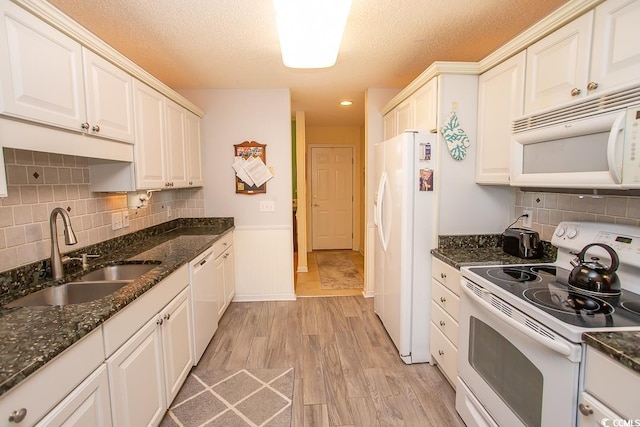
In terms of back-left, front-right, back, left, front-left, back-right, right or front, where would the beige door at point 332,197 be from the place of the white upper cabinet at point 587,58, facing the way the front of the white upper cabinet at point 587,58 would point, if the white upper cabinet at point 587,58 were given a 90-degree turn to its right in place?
front

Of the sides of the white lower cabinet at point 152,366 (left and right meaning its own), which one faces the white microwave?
front

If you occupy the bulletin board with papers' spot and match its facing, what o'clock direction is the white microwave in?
The white microwave is roughly at 11 o'clock from the bulletin board with papers.

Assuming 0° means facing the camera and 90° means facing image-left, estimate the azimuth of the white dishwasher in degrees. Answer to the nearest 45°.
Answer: approximately 315°

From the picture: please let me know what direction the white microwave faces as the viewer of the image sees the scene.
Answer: facing the viewer and to the left of the viewer

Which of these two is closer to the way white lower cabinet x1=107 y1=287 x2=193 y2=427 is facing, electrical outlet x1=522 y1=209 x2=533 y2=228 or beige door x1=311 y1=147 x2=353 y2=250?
the electrical outlet

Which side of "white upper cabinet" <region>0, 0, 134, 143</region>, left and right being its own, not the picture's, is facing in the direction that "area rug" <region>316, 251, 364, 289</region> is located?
left

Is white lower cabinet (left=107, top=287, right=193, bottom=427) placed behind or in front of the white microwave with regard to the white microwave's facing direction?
in front

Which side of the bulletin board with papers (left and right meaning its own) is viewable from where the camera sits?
front
